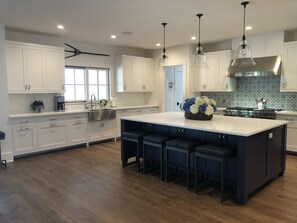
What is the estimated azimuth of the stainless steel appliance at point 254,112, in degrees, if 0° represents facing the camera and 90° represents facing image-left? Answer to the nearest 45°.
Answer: approximately 0°

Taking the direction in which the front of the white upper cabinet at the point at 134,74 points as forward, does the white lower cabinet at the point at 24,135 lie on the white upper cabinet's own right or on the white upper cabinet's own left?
on the white upper cabinet's own right

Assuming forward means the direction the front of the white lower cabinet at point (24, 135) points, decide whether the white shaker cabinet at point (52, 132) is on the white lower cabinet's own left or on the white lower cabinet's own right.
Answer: on the white lower cabinet's own left

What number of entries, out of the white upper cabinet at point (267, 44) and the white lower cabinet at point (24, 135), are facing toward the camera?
2

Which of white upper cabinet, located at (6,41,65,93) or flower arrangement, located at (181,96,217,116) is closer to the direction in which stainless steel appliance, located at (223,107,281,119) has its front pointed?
the flower arrangement
